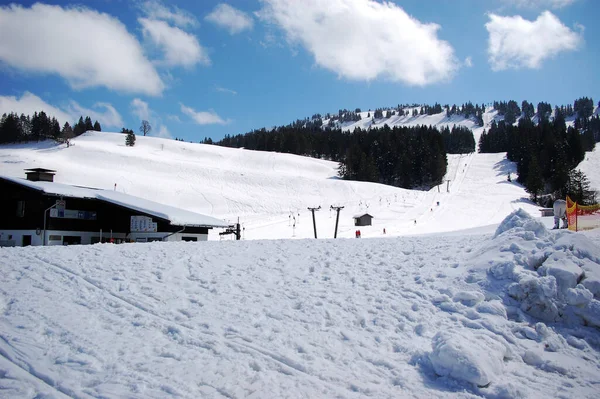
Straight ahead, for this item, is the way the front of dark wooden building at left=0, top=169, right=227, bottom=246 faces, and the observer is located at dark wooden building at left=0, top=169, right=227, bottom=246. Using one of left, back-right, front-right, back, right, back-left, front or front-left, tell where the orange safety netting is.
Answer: front-left

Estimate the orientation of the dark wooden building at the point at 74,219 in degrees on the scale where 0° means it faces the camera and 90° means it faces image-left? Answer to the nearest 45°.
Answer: approximately 0°

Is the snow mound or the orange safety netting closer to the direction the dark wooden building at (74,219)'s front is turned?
the snow mound

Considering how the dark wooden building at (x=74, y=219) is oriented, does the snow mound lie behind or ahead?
ahead

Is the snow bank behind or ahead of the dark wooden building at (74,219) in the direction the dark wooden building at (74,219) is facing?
ahead
